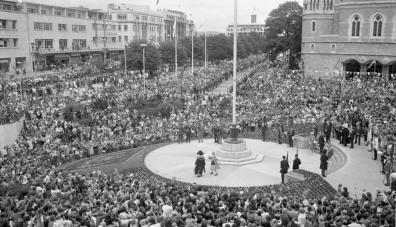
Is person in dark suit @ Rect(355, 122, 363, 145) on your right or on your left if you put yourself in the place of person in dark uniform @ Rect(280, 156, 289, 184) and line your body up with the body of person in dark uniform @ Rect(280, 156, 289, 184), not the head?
on your right

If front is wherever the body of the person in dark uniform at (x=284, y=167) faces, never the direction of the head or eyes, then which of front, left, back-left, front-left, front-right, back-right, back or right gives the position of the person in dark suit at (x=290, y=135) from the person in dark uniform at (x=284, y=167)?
front-right

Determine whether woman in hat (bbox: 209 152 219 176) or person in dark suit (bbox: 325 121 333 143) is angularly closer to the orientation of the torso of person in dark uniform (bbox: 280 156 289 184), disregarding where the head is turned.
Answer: the woman in hat

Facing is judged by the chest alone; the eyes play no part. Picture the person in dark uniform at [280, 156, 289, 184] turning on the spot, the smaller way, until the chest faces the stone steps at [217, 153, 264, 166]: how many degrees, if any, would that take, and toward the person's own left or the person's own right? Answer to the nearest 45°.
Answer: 0° — they already face it

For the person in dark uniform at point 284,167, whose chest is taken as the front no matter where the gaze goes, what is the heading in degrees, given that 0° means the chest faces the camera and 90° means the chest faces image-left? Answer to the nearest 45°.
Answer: approximately 135°

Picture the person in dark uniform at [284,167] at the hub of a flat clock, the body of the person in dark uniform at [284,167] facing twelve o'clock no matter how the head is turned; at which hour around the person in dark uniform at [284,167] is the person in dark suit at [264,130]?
the person in dark suit at [264,130] is roughly at 1 o'clock from the person in dark uniform at [284,167].

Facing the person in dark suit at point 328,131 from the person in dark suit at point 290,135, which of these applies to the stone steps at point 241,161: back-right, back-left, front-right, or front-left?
back-right
